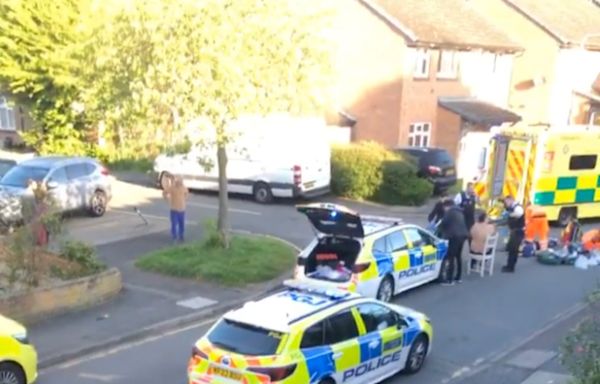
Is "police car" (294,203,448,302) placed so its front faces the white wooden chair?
yes

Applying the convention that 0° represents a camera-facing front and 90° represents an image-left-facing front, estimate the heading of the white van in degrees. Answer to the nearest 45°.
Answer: approximately 135°

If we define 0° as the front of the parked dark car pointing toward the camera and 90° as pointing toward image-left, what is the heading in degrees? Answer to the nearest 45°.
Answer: approximately 135°

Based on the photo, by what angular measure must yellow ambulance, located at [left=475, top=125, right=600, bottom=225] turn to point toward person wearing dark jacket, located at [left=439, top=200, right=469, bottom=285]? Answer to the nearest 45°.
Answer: approximately 135° to its right

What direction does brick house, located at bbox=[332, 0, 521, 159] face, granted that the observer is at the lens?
facing the viewer and to the right of the viewer

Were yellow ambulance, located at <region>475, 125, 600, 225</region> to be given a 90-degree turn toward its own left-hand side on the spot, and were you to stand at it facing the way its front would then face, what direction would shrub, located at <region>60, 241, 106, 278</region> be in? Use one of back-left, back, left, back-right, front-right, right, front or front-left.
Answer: left

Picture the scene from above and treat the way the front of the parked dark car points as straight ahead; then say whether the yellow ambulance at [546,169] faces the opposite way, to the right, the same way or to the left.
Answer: to the right

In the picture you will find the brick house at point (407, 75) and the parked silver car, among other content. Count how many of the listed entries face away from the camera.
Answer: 0

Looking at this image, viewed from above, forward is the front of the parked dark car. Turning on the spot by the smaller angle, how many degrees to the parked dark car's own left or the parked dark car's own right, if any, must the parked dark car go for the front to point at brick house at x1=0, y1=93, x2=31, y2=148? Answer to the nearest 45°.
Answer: approximately 45° to the parked dark car's own left

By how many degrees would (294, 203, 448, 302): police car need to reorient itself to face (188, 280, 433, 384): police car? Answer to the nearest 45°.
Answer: approximately 135° to its right

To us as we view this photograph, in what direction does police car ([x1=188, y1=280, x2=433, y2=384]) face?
facing away from the viewer and to the right of the viewer

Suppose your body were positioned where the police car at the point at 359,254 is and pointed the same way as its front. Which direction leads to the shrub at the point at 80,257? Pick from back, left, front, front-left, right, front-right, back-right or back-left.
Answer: back-left

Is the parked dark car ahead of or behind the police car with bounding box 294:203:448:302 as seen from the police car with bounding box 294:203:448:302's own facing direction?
ahead
